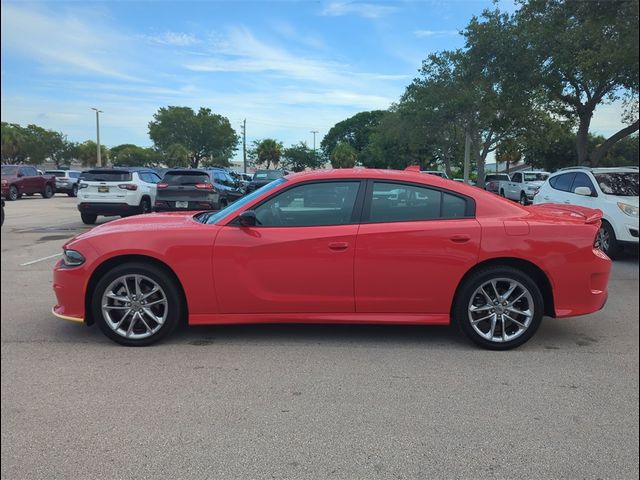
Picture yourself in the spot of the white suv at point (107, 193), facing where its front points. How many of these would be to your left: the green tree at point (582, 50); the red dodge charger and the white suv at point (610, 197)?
0

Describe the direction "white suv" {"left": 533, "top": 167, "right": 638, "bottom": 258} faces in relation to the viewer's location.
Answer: facing the viewer and to the right of the viewer

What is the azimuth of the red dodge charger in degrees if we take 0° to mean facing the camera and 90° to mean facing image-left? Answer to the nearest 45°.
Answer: approximately 90°

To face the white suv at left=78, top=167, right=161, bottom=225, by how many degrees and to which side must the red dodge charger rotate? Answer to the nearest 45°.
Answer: approximately 45° to its right

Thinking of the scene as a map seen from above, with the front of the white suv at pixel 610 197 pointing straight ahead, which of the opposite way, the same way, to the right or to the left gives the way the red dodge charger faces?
to the right

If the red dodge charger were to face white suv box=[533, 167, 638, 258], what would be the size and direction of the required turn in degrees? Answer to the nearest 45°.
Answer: approximately 135° to its right

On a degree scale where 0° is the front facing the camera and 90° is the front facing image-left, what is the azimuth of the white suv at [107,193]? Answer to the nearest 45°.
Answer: approximately 225°

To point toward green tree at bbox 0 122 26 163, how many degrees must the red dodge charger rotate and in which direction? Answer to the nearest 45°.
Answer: approximately 45° to its right

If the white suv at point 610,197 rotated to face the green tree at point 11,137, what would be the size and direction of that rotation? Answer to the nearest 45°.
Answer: approximately 135° to its right

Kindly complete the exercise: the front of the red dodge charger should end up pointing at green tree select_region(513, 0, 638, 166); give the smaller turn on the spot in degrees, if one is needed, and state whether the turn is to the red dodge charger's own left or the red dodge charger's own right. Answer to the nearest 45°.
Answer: approximately 135° to the red dodge charger's own right

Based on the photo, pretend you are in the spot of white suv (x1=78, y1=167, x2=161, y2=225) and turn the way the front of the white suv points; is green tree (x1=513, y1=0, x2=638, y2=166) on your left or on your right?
on your right

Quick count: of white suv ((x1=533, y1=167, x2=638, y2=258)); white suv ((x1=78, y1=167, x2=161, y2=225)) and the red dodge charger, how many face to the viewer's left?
1

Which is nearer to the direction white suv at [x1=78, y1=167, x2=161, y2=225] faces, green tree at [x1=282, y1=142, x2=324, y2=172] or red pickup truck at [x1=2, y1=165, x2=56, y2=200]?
the green tree

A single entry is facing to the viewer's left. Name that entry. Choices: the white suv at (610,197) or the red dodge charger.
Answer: the red dodge charger

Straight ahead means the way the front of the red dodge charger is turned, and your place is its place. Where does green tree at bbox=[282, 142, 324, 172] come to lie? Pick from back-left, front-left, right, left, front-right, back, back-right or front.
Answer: right

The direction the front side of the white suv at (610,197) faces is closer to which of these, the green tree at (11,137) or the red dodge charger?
the red dodge charger

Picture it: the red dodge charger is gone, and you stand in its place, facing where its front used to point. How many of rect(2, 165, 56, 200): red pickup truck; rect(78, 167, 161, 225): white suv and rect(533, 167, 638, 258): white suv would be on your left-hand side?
0
